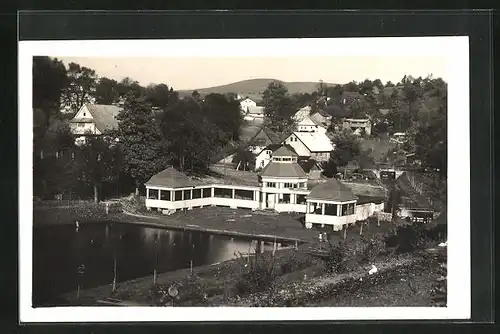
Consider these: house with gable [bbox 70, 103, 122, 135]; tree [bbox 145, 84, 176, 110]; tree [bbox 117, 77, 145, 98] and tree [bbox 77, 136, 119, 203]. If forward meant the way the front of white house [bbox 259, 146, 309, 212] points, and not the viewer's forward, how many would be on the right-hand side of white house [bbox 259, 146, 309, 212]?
4

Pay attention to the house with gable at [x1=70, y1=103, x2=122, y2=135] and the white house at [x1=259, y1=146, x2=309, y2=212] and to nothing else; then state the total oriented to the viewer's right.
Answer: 0

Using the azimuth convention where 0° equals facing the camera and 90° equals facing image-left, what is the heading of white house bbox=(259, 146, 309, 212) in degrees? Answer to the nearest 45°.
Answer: approximately 0°

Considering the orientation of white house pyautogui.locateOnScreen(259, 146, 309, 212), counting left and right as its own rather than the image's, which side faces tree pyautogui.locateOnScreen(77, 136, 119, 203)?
right
